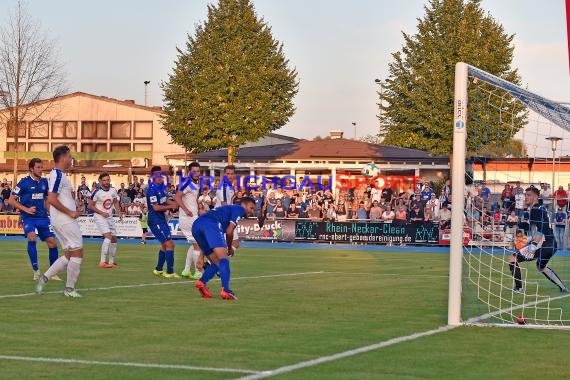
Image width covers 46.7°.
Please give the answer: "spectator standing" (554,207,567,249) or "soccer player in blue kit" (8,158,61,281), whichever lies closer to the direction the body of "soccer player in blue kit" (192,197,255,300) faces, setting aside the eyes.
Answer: the spectator standing

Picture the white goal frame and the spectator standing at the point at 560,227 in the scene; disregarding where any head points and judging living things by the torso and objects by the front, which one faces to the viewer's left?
the white goal frame

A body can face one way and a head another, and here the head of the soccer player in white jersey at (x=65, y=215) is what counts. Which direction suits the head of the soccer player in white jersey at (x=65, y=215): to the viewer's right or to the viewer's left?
to the viewer's right

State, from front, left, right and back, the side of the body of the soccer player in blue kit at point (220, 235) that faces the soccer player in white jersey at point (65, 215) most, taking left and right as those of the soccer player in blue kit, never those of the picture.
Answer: back

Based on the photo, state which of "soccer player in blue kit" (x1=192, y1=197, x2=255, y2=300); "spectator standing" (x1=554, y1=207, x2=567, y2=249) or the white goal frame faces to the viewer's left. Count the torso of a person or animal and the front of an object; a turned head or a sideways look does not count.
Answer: the white goal frame

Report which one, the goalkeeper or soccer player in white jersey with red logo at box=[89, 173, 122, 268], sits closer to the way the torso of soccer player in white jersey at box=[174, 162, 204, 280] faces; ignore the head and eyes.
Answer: the goalkeeper

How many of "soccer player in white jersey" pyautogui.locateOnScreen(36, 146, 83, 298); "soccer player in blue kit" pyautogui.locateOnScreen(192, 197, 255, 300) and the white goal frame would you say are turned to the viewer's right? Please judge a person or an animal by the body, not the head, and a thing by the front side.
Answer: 2

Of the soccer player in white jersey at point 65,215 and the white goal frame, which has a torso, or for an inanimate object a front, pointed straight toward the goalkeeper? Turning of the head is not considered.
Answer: the soccer player in white jersey

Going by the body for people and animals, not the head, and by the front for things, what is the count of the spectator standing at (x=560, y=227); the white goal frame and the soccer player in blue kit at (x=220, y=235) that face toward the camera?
1

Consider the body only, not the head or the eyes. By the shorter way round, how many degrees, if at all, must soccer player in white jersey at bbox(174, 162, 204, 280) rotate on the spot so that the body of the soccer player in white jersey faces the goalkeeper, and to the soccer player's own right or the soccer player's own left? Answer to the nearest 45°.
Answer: approximately 45° to the soccer player's own left

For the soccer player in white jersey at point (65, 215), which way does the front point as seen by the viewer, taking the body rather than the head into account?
to the viewer's right

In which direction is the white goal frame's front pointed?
to the viewer's left

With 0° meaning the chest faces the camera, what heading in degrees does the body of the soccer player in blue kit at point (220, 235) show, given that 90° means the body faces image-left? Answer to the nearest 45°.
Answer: approximately 270°

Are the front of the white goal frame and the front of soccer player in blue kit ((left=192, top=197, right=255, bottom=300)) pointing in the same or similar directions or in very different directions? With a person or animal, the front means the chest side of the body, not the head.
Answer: very different directions

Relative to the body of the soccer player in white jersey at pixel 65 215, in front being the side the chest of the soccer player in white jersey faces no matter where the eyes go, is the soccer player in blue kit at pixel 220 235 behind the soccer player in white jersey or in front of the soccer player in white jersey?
in front

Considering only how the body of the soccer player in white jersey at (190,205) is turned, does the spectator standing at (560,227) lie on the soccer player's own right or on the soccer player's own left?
on the soccer player's own left
